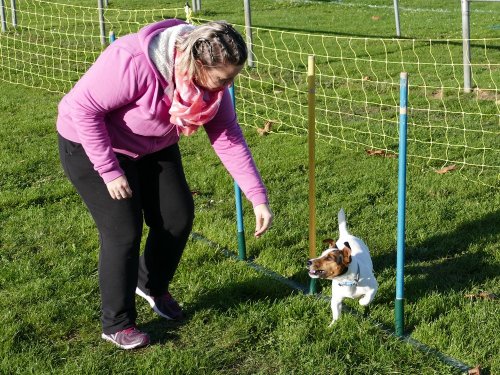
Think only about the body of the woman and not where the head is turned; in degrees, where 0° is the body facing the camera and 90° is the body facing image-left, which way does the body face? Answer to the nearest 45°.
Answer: approximately 315°

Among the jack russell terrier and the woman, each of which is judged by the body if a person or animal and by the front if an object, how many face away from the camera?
0

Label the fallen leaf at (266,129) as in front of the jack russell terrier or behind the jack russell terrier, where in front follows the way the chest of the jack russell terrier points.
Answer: behind

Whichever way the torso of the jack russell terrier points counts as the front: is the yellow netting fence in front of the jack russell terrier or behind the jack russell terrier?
behind

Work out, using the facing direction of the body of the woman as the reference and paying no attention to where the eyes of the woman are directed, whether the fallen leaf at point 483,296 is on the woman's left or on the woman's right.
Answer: on the woman's left

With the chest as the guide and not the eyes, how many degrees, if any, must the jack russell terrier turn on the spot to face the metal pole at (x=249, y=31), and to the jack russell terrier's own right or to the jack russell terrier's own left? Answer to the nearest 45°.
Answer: approximately 180°

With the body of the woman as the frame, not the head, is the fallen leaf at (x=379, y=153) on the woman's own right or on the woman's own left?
on the woman's own left

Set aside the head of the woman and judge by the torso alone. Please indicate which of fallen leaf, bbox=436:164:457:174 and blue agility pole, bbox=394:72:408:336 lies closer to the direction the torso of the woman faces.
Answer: the blue agility pole

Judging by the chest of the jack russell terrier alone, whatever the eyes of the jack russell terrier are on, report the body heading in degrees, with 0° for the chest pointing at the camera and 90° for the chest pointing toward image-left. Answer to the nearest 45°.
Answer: approximately 0°

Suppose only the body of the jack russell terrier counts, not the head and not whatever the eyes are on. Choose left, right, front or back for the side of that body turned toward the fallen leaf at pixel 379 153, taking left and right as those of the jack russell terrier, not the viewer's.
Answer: back

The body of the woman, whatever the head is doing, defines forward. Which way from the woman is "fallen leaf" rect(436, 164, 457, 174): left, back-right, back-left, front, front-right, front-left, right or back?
left
